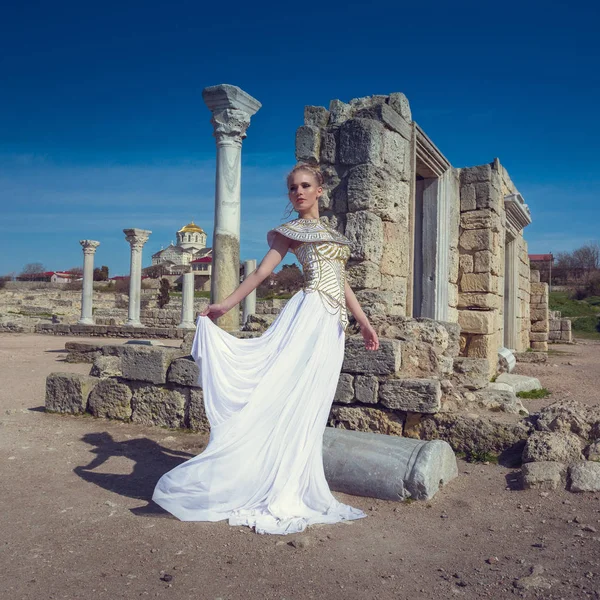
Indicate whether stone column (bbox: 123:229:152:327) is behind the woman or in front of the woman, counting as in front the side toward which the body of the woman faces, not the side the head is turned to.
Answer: behind

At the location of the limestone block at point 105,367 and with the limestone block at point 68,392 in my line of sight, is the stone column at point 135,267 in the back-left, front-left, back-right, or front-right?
back-right

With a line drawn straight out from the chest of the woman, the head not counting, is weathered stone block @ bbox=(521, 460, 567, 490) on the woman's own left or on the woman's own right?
on the woman's own left

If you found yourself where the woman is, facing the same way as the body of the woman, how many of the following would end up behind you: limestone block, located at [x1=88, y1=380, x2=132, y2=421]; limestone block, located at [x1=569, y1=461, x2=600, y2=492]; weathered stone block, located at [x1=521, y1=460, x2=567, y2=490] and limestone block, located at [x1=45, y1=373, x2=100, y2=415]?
2

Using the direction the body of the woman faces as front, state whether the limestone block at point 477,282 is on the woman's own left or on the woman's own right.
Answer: on the woman's own left

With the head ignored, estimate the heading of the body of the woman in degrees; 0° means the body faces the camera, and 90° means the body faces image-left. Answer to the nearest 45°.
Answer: approximately 315°

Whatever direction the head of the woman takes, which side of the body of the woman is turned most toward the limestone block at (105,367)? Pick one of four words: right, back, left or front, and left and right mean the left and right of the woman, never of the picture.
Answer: back

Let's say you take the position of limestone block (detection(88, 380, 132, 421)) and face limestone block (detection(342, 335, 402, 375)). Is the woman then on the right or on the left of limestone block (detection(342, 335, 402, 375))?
right

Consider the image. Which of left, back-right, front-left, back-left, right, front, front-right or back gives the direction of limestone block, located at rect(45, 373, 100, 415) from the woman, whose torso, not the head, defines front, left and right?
back

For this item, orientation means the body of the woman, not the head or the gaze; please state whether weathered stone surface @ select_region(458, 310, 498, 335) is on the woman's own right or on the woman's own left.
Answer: on the woman's own left
